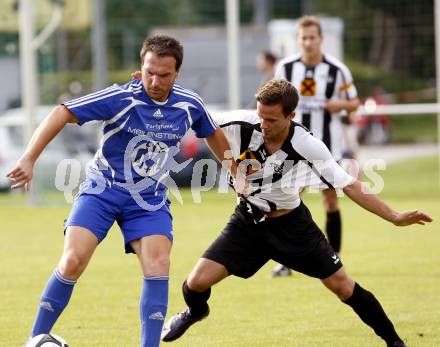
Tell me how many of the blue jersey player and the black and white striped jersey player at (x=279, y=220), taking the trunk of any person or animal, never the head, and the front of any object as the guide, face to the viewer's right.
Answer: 0

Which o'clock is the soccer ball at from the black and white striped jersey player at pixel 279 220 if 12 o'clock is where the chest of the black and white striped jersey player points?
The soccer ball is roughly at 12 o'clock from the black and white striped jersey player.

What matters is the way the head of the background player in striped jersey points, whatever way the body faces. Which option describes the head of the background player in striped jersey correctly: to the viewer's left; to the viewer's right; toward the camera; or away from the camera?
toward the camera

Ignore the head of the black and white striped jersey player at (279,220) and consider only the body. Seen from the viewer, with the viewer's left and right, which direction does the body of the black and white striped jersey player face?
facing the viewer and to the left of the viewer

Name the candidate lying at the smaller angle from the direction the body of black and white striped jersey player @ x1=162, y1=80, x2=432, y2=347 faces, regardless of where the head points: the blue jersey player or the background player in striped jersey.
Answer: the blue jersey player

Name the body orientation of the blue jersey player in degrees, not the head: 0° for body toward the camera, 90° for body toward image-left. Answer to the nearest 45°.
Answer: approximately 0°

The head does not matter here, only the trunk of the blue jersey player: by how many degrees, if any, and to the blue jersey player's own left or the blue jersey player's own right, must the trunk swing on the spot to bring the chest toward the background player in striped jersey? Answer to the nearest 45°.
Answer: approximately 135° to the blue jersey player's own left

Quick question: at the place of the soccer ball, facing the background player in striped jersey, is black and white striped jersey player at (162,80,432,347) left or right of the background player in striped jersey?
right

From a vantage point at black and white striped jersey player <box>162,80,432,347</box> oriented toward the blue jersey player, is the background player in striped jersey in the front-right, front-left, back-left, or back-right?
back-right

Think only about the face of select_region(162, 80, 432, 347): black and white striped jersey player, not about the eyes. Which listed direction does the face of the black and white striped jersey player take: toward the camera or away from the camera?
toward the camera
